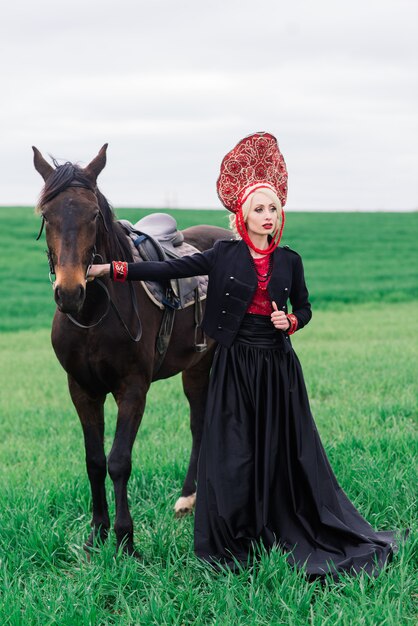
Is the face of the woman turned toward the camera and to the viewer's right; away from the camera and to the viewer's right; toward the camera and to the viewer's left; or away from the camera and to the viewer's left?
toward the camera and to the viewer's right

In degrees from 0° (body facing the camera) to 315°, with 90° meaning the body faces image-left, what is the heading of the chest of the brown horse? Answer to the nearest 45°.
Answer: approximately 45°

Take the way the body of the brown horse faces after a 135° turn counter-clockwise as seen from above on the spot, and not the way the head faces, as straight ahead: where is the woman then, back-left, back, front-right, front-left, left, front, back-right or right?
front
